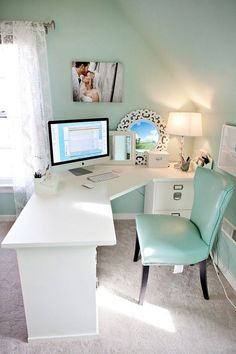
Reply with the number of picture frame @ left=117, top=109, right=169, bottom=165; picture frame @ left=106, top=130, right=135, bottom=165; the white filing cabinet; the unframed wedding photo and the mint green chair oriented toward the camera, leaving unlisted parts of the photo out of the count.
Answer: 4

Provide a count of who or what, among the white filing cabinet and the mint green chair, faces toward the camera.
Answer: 1

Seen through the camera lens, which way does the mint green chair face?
facing to the left of the viewer

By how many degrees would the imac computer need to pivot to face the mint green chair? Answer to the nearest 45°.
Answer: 0° — it already faces it

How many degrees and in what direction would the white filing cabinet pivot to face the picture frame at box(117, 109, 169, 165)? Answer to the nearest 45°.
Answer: approximately 135° to its right
